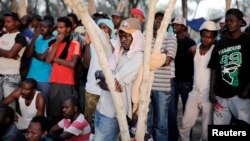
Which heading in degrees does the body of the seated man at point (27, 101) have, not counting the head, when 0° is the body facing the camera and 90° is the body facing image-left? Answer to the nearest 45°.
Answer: approximately 45°

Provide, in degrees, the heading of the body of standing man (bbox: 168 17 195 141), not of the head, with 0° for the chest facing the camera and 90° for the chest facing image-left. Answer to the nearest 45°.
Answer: approximately 45°

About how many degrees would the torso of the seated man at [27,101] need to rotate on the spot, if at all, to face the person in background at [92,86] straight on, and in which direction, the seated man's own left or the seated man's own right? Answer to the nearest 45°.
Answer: approximately 90° to the seated man's own left
